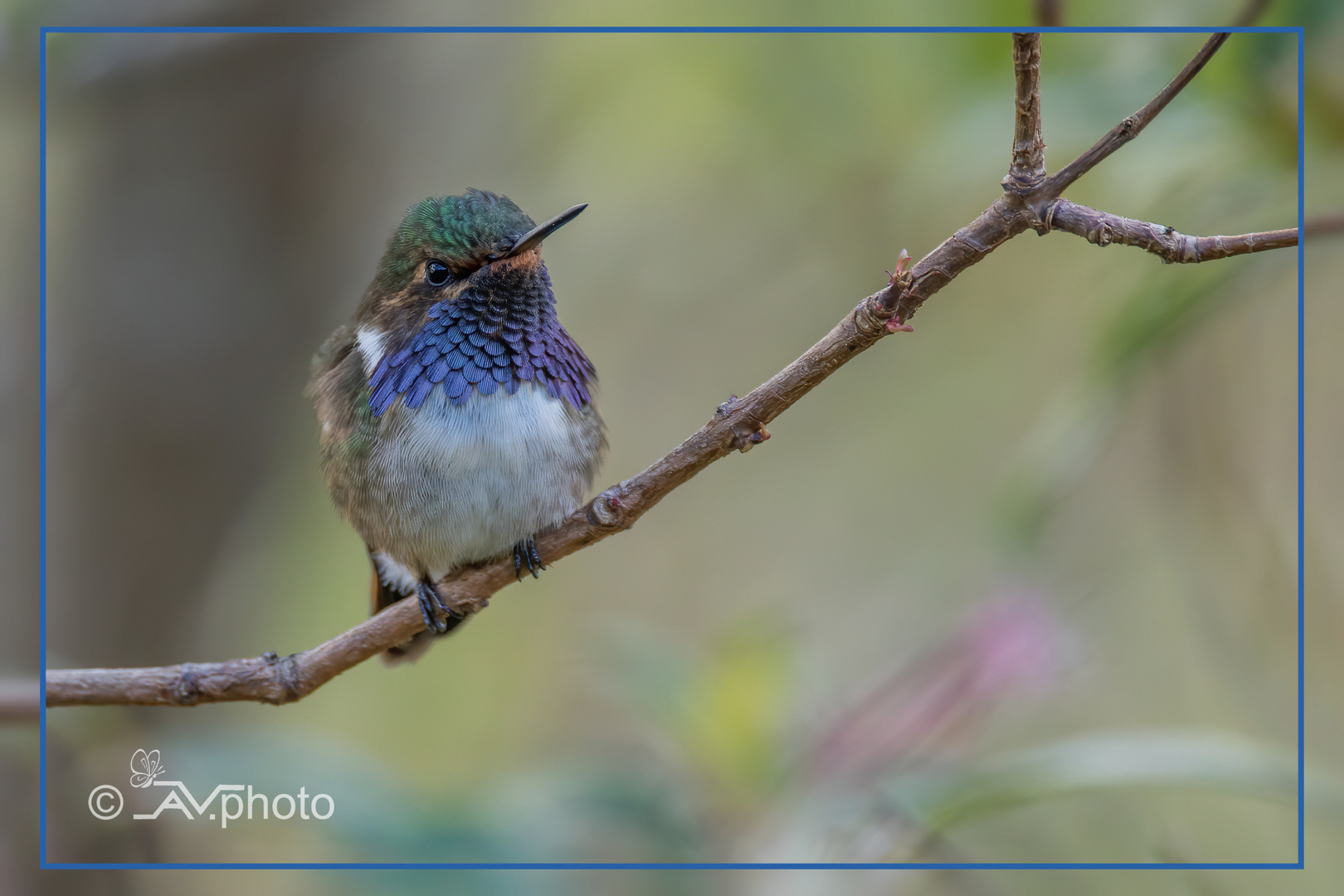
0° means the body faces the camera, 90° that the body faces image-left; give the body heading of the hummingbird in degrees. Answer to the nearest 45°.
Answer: approximately 315°
